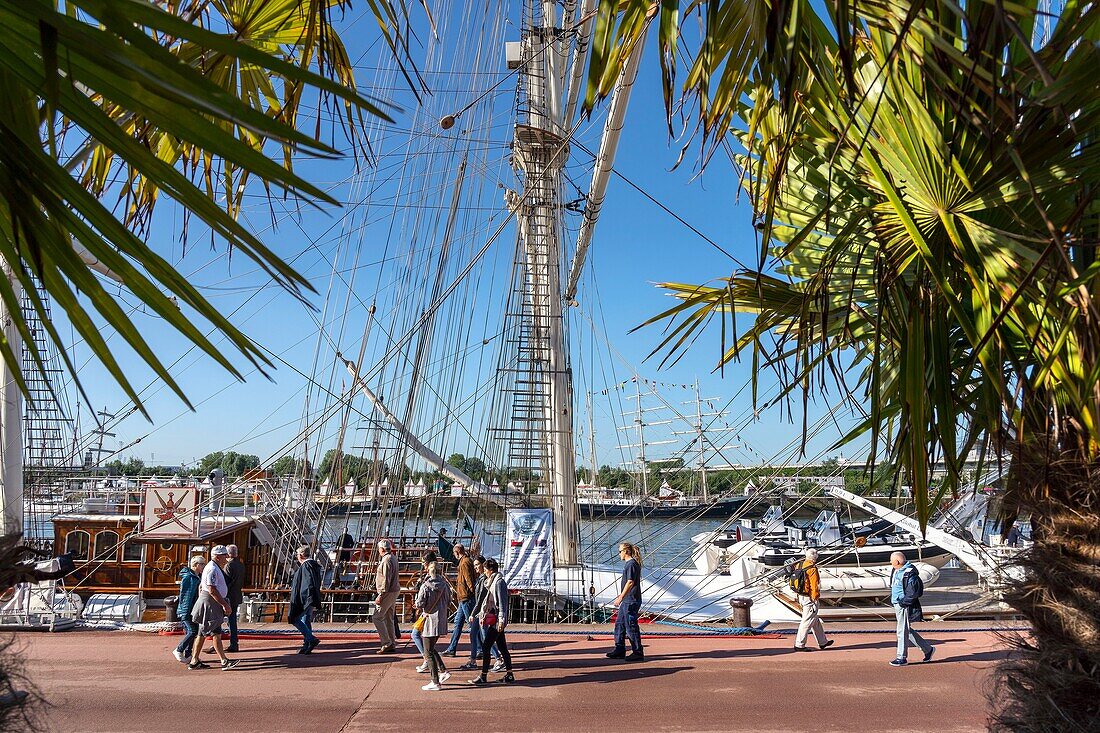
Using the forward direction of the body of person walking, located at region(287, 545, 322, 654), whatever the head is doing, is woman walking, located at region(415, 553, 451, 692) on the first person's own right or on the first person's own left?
on the first person's own left

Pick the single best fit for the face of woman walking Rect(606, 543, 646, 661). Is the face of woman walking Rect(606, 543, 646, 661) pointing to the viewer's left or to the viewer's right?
to the viewer's left

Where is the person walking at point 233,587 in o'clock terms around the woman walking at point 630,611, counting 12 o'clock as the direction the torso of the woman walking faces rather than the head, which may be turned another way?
The person walking is roughly at 12 o'clock from the woman walking.

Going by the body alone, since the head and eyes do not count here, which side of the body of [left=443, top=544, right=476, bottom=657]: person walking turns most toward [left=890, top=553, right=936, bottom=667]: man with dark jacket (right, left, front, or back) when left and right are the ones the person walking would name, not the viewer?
back

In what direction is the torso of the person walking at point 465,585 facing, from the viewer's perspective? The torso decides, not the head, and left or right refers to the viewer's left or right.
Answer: facing to the left of the viewer
